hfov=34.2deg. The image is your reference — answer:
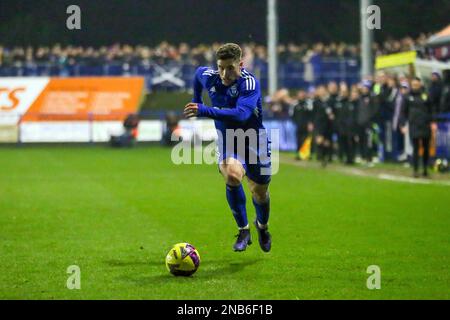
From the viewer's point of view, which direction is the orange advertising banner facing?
toward the camera

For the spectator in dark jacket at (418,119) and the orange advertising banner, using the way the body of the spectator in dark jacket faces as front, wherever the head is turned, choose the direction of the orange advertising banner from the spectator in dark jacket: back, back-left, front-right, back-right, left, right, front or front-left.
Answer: back-right

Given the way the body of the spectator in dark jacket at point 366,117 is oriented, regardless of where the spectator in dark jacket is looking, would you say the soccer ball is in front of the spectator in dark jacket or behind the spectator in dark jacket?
in front

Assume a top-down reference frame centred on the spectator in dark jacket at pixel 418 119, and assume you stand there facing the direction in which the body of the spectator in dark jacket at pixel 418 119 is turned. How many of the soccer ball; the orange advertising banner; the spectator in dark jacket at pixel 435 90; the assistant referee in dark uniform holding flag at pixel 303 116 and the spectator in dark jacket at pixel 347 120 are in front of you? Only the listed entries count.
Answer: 1

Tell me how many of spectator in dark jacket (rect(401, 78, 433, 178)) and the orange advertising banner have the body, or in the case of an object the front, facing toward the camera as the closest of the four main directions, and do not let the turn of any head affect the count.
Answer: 2

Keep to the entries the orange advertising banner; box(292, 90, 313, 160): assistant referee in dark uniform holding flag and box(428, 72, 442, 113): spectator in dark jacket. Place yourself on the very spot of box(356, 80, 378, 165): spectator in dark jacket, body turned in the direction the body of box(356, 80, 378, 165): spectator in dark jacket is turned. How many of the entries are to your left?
1

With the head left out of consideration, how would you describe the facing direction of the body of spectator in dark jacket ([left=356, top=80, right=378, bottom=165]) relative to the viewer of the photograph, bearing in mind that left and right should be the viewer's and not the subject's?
facing the viewer and to the left of the viewer

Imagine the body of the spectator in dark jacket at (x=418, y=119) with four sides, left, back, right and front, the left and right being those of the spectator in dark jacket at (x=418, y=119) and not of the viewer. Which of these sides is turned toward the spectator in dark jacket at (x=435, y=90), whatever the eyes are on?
back

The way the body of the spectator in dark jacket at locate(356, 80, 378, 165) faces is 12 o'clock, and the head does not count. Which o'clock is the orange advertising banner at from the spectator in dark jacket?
The orange advertising banner is roughly at 3 o'clock from the spectator in dark jacket.

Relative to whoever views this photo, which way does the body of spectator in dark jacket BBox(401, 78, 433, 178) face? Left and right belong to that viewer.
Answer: facing the viewer

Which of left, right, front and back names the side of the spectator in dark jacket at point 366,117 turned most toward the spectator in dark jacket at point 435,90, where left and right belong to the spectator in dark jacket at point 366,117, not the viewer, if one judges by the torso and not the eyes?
left

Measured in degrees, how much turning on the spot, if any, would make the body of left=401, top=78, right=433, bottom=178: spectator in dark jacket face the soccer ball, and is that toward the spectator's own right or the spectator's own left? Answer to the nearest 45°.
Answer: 0° — they already face it
